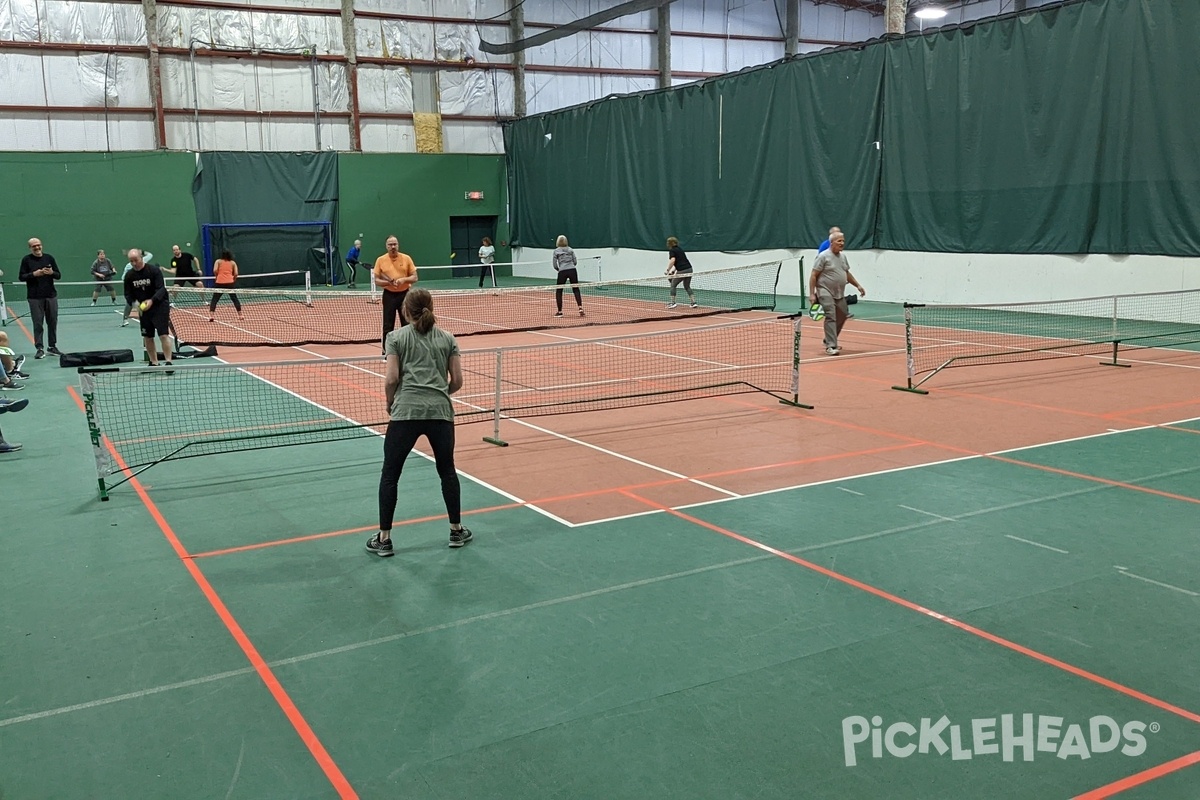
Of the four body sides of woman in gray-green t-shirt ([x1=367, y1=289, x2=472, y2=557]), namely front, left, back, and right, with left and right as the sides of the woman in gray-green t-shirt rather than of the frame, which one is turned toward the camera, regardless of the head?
back

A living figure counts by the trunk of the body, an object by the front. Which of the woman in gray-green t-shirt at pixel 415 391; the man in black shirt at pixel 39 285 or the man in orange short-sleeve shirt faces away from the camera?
the woman in gray-green t-shirt

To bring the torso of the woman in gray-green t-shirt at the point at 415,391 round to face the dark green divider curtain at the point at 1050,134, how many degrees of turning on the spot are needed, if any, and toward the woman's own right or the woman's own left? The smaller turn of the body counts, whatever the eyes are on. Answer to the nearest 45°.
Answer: approximately 45° to the woman's own right

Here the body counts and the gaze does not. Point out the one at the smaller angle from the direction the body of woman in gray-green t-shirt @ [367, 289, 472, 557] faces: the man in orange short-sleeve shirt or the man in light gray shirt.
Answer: the man in orange short-sleeve shirt

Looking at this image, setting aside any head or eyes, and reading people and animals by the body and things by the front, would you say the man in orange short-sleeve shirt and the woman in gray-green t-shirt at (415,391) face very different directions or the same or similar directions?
very different directions

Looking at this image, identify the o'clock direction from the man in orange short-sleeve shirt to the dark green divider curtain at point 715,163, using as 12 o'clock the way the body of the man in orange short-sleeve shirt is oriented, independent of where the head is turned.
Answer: The dark green divider curtain is roughly at 7 o'clock from the man in orange short-sleeve shirt.

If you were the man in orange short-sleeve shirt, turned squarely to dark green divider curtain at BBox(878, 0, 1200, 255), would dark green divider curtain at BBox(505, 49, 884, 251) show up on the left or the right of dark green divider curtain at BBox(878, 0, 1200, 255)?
left

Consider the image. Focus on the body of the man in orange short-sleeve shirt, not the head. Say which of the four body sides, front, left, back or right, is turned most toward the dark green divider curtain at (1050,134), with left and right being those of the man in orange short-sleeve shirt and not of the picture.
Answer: left

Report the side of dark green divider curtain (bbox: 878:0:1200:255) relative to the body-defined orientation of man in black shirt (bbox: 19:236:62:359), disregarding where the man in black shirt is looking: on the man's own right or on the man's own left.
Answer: on the man's own left
